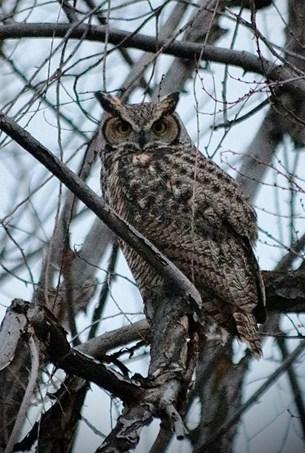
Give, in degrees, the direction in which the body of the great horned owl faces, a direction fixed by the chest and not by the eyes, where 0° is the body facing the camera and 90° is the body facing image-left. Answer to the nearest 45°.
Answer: approximately 45°
